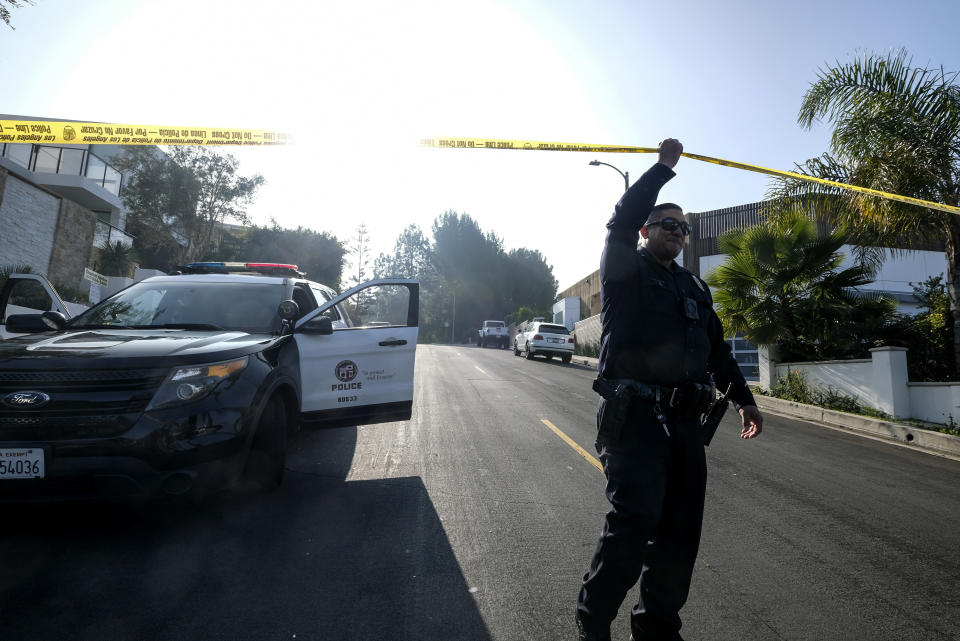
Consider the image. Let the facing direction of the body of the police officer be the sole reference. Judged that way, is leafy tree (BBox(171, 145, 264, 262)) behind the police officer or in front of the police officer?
behind

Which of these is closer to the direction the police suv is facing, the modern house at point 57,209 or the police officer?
the police officer

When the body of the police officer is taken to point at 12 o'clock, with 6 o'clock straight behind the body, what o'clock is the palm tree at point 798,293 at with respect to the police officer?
The palm tree is roughly at 8 o'clock from the police officer.

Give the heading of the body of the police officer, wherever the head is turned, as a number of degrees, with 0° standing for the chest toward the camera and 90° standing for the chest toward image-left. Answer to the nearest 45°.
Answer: approximately 315°

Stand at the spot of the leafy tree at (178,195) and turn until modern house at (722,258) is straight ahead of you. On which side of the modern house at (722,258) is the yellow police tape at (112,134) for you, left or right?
right
